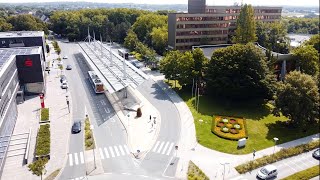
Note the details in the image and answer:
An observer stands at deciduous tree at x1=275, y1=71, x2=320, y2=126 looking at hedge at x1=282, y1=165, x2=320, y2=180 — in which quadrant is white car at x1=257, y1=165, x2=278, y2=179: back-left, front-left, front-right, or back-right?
front-right

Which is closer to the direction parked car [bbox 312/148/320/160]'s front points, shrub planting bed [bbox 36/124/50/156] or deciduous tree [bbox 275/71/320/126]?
the shrub planting bed

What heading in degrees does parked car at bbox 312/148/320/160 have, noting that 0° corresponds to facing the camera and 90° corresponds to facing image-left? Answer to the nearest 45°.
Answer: approximately 45°
